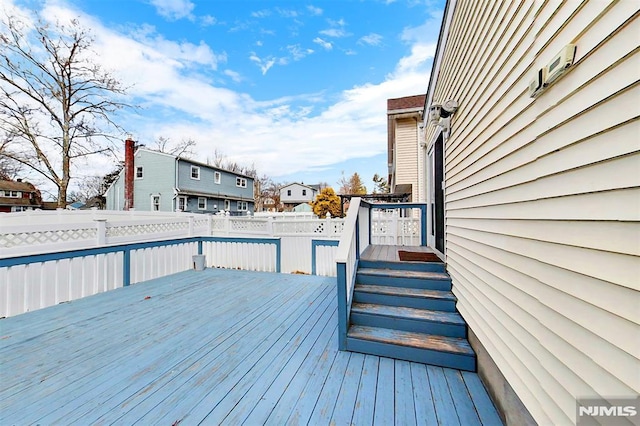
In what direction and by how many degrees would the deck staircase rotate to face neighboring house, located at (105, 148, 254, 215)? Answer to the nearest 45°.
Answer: approximately 135° to its right

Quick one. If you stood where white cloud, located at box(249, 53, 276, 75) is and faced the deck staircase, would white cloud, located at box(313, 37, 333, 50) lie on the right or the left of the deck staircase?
left

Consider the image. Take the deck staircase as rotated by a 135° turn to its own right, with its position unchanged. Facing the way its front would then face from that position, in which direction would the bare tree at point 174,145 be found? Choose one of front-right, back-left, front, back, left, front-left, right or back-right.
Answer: front

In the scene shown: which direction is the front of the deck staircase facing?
toward the camera

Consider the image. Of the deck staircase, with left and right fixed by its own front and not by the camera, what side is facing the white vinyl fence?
right

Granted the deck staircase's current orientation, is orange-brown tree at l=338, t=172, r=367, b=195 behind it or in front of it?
behind

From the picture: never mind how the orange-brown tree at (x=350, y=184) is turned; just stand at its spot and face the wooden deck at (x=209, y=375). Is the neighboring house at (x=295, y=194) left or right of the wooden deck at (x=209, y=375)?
right

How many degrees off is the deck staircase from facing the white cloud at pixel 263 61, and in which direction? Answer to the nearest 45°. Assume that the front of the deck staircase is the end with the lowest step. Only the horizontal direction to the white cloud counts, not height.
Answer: approximately 135° to its right
